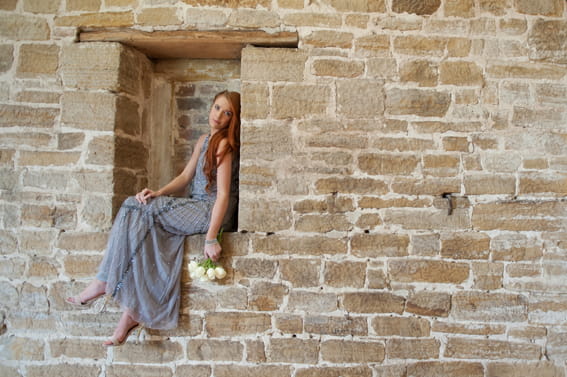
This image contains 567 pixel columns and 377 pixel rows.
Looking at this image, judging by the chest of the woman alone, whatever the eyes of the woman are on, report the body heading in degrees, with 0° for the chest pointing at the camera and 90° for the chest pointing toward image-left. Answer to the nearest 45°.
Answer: approximately 45°
